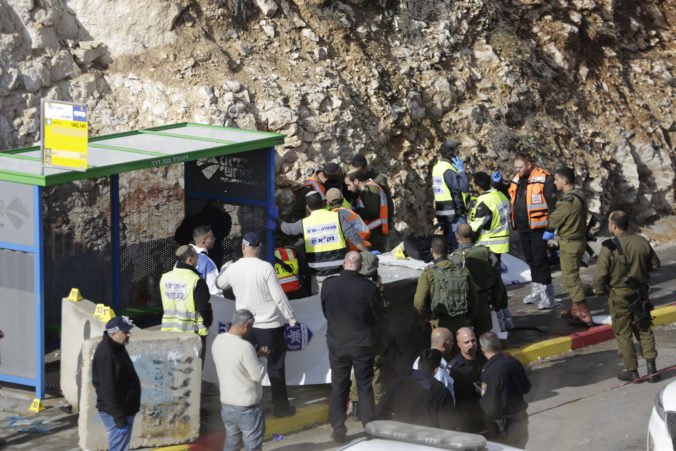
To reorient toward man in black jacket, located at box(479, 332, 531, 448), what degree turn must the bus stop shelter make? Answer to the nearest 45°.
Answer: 0° — it already faces them

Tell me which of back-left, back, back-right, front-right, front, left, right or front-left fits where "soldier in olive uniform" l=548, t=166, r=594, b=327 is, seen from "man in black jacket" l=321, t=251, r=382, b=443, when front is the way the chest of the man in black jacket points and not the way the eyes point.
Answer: front-right

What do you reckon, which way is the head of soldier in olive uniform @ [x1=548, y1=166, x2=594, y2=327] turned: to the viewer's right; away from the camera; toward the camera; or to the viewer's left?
to the viewer's left

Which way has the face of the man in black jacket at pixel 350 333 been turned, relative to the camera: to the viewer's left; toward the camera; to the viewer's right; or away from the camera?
away from the camera

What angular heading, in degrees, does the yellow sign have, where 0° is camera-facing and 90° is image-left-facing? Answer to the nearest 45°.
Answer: approximately 45°

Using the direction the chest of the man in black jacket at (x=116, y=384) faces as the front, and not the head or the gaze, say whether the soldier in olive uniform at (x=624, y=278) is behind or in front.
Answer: in front

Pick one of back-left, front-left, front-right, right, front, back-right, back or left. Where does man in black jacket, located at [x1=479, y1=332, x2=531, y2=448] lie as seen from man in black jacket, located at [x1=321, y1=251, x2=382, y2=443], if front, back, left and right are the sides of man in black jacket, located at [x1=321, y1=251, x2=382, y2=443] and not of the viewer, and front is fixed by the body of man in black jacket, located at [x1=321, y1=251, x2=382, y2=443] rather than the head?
back-right

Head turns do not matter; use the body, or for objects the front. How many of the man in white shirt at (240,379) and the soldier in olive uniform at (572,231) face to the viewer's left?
1

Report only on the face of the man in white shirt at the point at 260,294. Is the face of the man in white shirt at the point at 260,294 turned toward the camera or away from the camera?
away from the camera

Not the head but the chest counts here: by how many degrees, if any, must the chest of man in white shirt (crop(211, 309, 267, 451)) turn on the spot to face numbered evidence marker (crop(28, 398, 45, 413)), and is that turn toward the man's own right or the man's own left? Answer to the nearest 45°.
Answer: approximately 90° to the man's own left

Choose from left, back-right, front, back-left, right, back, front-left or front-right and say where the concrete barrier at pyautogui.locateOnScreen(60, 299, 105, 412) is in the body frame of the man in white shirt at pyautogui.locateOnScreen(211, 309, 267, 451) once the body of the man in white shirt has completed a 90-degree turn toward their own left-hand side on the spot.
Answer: front

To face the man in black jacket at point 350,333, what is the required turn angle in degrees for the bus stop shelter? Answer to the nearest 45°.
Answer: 0° — it already faces them

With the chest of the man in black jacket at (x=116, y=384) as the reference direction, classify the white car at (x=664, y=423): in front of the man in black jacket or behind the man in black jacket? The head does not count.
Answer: in front

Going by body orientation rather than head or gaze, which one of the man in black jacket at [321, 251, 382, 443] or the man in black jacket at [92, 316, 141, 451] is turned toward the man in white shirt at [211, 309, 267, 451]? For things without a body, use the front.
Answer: the man in black jacket at [92, 316, 141, 451]

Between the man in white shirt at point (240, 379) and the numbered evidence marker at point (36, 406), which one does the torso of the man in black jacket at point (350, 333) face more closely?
the numbered evidence marker

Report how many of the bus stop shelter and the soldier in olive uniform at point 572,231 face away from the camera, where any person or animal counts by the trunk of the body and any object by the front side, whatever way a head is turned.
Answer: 0
